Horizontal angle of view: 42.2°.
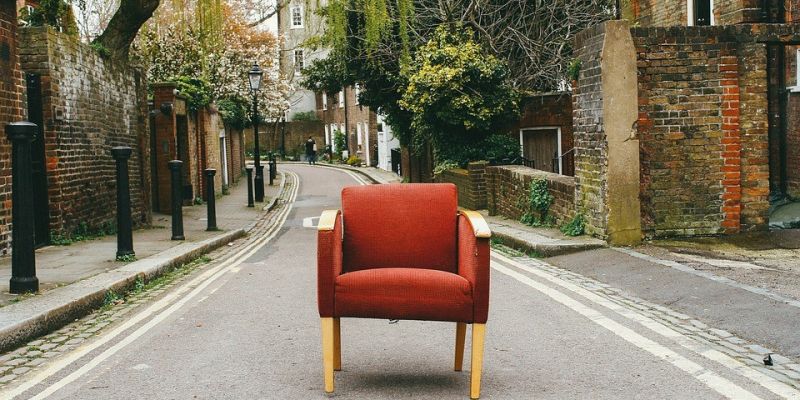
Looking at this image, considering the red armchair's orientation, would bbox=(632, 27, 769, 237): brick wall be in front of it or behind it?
behind

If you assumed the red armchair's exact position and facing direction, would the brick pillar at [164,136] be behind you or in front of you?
behind

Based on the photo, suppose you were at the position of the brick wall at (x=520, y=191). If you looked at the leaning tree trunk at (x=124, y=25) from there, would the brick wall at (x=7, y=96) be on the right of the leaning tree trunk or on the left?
left

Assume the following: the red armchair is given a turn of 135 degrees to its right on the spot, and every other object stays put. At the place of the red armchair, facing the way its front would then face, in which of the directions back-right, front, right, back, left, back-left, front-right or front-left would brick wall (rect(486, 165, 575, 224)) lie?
front-right

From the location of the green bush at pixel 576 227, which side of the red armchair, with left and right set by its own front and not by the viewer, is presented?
back

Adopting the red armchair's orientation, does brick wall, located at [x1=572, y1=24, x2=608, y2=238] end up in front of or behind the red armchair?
behind

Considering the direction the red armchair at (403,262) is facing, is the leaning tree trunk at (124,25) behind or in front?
behind

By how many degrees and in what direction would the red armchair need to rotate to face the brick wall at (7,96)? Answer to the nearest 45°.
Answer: approximately 135° to its right

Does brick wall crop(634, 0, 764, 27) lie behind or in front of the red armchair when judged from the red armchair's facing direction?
behind

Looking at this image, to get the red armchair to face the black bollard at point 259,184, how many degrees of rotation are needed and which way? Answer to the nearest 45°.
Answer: approximately 180°

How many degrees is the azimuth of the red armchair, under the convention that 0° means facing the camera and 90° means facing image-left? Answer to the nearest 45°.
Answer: approximately 0°

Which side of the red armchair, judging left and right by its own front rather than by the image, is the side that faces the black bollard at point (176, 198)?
back
